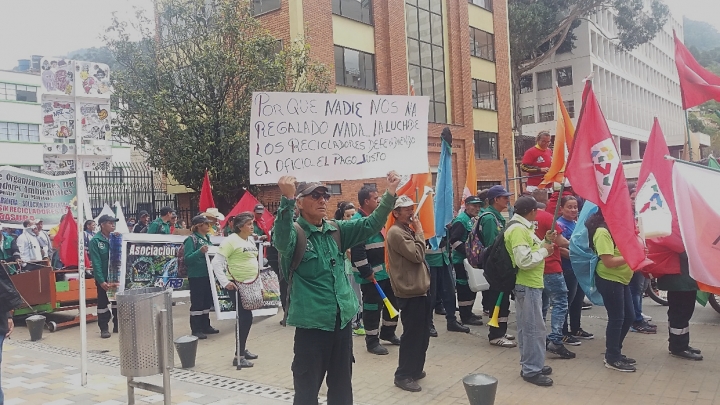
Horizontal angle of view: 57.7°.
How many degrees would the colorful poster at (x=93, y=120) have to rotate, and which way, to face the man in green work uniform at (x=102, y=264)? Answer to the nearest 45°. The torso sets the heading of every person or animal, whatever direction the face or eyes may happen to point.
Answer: approximately 180°

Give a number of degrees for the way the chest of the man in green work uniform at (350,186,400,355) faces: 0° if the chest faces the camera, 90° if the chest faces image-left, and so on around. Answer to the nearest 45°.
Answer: approximately 315°

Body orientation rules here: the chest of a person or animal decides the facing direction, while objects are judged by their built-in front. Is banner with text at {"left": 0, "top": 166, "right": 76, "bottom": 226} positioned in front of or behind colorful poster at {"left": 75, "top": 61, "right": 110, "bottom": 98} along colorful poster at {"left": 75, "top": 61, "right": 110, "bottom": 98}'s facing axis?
behind
